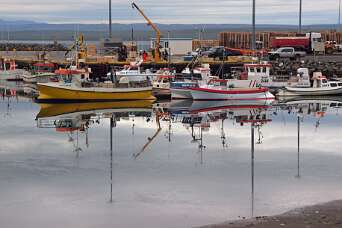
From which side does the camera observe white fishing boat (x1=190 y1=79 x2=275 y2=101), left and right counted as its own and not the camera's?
left

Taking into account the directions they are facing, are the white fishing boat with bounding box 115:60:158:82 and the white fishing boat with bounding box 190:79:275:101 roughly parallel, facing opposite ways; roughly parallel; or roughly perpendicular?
roughly parallel

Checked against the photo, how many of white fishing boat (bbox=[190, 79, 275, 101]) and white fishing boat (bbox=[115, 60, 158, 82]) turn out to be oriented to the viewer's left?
2

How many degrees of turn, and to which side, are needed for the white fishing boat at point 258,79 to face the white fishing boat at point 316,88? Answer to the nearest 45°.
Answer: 0° — it already faces it

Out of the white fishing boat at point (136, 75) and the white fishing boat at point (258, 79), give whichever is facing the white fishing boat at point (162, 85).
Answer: the white fishing boat at point (258, 79)

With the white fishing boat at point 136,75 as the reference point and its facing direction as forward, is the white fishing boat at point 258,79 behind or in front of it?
behind

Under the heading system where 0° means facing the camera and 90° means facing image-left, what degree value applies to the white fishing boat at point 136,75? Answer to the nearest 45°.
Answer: approximately 90°

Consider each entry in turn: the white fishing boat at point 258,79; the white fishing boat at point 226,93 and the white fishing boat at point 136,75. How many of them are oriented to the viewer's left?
3

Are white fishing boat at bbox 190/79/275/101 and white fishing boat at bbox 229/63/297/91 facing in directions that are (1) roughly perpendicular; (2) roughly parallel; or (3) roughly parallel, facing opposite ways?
roughly parallel

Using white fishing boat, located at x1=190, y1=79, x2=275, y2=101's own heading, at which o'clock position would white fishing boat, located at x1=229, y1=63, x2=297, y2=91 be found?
white fishing boat, located at x1=229, y1=63, x2=297, y2=91 is roughly at 4 o'clock from white fishing boat, located at x1=190, y1=79, x2=275, y2=101.

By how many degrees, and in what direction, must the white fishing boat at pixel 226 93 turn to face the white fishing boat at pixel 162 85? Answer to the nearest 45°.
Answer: approximately 45° to its right

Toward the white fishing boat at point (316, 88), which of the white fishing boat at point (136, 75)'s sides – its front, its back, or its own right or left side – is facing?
back

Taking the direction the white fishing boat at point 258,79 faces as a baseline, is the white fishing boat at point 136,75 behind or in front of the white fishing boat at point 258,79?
in front

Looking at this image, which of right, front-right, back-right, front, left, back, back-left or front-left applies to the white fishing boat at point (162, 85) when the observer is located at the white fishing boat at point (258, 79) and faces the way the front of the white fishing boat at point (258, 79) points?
front
